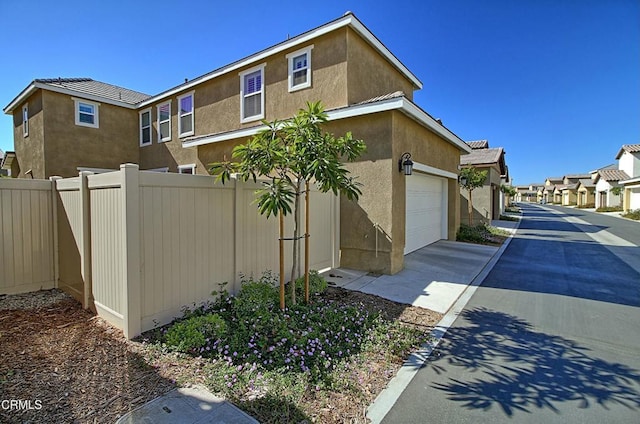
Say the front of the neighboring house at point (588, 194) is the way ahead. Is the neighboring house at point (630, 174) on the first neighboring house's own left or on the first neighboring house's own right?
on the first neighboring house's own left

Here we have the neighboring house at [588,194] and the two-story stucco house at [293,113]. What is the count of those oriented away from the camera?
0

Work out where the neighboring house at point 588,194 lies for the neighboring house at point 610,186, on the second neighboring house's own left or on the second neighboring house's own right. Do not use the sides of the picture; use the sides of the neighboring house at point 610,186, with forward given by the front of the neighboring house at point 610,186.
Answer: on the second neighboring house's own right

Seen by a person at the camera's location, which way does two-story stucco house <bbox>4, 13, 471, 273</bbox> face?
facing the viewer and to the right of the viewer

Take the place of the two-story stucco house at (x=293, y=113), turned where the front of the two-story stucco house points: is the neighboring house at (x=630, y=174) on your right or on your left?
on your left

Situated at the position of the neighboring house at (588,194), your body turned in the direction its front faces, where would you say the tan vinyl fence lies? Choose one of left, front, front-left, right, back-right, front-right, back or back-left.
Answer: front-left

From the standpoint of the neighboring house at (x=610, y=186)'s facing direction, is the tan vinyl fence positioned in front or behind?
in front

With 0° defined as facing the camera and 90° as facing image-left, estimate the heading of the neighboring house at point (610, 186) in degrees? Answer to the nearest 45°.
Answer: approximately 45°

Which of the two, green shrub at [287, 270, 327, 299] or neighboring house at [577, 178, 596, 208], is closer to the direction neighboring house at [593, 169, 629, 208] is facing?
the green shrub

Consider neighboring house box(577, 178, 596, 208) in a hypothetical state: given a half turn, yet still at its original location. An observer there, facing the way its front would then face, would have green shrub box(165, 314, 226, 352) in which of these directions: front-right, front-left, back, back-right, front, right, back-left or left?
back-right

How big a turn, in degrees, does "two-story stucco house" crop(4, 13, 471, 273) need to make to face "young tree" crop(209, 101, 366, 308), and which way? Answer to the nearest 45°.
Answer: approximately 45° to its right

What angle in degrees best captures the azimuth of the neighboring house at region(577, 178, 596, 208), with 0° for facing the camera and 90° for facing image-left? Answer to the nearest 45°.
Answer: approximately 45°

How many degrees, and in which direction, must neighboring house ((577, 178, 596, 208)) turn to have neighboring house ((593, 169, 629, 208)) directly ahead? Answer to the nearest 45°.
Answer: approximately 45° to its left

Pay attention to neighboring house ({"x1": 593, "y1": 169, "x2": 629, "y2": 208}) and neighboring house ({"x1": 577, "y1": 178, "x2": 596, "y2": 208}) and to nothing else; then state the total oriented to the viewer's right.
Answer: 0
